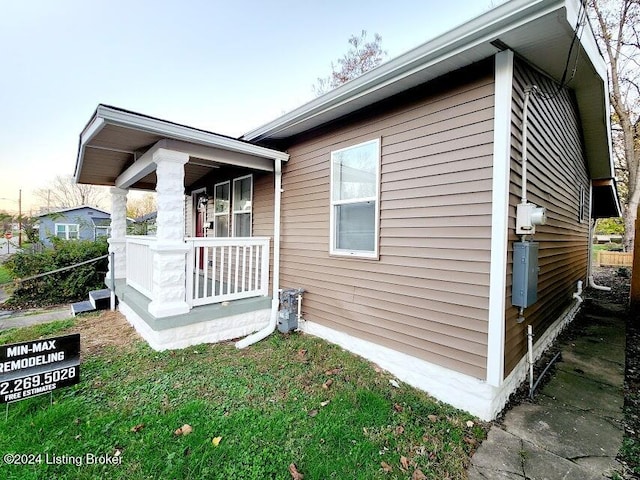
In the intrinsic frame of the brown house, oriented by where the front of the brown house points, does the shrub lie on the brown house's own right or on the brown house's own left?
on the brown house's own right

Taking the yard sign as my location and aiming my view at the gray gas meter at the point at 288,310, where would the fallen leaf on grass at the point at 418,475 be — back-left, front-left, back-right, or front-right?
front-right

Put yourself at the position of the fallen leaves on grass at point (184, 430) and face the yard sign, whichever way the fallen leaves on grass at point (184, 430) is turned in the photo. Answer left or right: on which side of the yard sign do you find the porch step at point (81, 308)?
right

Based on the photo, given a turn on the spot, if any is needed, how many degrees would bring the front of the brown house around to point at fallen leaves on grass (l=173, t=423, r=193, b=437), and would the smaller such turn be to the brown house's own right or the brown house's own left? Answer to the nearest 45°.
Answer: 0° — it already faces it
